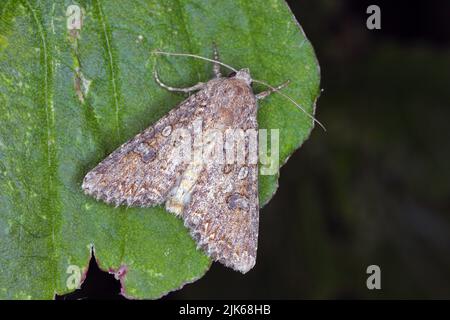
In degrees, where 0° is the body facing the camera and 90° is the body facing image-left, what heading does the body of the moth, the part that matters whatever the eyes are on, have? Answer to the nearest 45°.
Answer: approximately 225°
